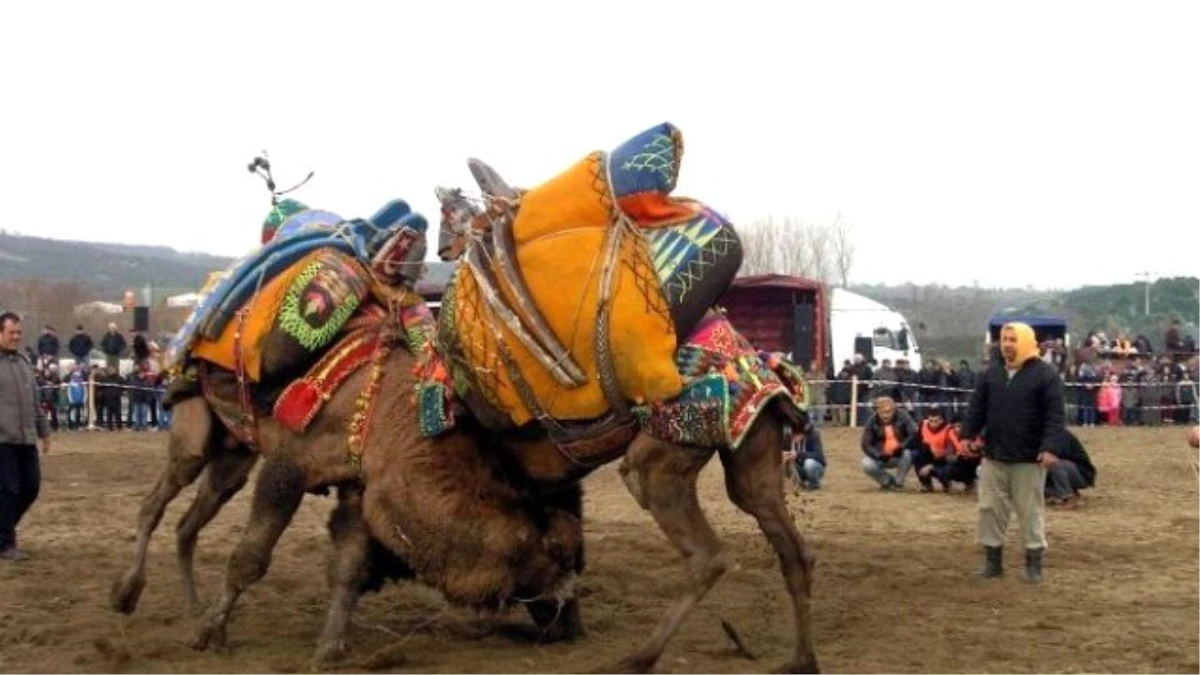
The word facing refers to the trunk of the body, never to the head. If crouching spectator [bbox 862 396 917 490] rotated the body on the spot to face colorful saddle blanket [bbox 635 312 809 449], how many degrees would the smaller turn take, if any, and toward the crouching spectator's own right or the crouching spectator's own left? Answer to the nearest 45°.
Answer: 0° — they already face it

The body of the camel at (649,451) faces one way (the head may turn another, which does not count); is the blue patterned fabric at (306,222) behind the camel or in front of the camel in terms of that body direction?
in front

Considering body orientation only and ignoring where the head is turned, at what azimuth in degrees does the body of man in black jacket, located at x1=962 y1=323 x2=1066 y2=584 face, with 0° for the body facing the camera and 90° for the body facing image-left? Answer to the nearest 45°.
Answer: approximately 45°

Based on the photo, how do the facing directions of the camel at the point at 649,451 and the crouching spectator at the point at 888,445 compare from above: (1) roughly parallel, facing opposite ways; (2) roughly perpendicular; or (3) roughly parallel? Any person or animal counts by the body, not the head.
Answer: roughly perpendicular

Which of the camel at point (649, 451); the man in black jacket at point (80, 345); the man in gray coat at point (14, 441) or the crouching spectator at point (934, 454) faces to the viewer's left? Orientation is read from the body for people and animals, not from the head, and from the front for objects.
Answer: the camel

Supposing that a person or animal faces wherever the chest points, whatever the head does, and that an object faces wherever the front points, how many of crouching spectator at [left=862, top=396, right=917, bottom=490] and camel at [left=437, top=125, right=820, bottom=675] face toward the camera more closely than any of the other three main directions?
1

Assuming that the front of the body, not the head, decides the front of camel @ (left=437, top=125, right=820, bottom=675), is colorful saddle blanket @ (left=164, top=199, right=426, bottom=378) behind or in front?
in front

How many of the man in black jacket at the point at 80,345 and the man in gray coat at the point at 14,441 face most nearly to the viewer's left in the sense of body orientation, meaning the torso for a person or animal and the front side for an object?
0

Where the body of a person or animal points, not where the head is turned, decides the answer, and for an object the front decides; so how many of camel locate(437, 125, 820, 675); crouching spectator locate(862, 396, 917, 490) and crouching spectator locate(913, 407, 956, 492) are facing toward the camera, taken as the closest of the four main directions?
2
